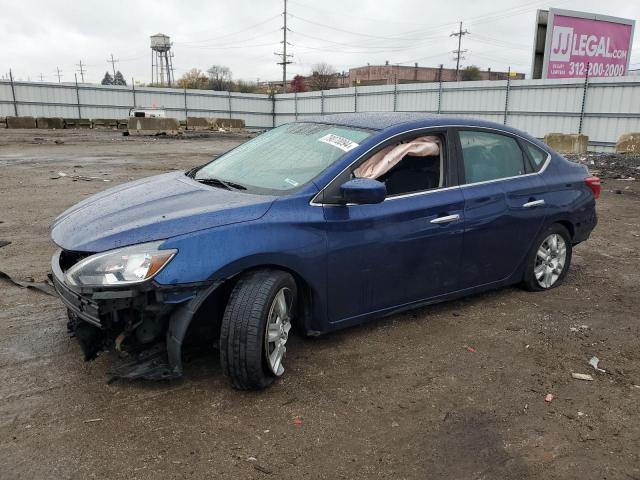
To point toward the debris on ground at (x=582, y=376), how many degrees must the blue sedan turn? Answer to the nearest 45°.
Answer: approximately 135° to its left

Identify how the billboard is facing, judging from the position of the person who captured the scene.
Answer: facing the viewer and to the right of the viewer

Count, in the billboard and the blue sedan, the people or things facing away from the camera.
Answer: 0

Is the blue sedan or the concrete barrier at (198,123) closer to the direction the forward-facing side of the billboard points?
the blue sedan

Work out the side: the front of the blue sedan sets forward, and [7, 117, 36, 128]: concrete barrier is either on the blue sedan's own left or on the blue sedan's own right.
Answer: on the blue sedan's own right

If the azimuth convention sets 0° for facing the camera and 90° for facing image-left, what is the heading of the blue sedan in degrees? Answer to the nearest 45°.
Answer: approximately 45°

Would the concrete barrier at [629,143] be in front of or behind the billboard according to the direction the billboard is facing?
in front

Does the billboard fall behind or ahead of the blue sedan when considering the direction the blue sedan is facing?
behind

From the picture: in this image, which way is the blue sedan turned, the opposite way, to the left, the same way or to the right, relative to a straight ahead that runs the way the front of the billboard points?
to the right

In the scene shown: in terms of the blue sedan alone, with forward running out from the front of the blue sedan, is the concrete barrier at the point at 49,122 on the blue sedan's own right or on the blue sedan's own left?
on the blue sedan's own right

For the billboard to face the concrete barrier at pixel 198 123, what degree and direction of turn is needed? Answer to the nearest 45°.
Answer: approximately 135° to its right

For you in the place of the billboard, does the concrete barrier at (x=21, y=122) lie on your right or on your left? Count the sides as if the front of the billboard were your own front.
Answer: on your right

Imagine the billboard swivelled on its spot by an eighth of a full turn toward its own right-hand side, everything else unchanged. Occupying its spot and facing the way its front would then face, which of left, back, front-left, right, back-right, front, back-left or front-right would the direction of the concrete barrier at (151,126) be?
right

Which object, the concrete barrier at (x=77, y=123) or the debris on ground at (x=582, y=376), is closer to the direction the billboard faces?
the debris on ground
